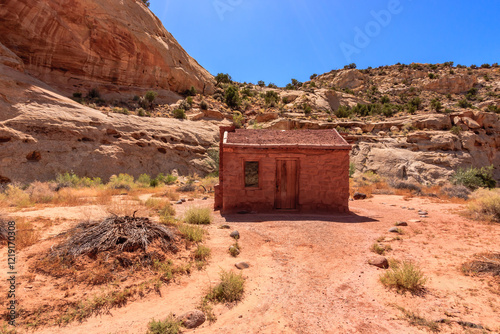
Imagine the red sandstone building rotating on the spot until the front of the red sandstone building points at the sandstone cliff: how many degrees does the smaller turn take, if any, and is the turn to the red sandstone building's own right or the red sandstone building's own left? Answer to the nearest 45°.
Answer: approximately 135° to the red sandstone building's own right

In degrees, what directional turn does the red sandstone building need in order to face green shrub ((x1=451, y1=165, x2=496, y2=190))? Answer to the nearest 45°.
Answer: approximately 135° to its left

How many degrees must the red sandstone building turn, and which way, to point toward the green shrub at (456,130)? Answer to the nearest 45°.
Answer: approximately 135° to its left

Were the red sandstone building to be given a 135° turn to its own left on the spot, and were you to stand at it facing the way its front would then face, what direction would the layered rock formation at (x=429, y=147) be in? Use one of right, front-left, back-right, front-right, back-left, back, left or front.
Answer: front

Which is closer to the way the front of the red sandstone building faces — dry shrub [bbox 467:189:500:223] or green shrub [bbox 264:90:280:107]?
the dry shrub

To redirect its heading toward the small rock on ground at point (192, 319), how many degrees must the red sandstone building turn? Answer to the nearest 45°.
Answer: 0° — it already faces it

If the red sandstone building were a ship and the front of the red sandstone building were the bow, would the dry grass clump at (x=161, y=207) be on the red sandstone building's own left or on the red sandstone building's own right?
on the red sandstone building's own right

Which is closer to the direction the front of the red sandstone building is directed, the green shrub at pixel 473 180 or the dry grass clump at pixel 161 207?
the dry grass clump

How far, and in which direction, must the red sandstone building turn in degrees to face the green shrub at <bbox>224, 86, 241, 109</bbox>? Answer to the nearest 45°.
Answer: approximately 180°

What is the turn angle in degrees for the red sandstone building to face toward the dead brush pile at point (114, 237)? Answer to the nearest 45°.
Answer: approximately 45° to its right

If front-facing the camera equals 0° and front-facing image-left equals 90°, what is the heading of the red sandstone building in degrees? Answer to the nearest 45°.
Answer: approximately 0°

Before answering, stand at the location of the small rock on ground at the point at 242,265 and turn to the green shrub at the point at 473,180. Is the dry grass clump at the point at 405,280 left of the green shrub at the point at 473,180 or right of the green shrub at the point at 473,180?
right

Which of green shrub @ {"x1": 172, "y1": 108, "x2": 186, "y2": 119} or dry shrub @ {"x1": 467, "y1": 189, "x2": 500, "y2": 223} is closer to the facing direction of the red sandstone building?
the dry shrub
